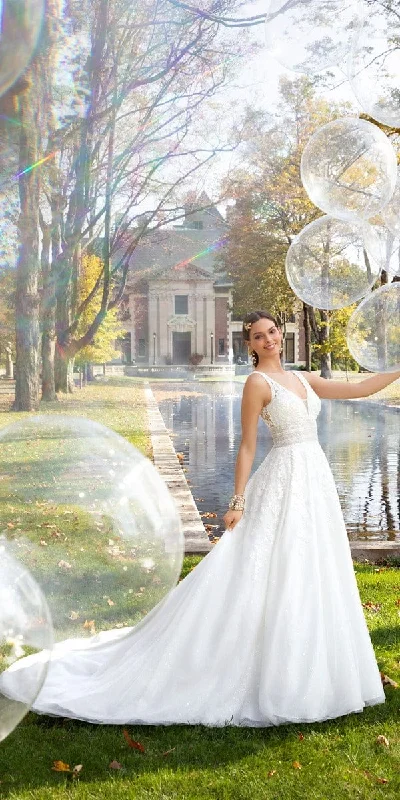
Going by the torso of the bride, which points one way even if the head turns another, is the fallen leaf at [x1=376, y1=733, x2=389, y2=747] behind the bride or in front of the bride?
in front

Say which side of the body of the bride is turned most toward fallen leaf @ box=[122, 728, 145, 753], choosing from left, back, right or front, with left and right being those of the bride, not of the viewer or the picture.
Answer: right

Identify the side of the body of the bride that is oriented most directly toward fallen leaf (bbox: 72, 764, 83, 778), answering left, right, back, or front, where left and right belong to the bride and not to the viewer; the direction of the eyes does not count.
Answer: right

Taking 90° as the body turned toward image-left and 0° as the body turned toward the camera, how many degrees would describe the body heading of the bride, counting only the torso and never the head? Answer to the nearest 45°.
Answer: approximately 315°

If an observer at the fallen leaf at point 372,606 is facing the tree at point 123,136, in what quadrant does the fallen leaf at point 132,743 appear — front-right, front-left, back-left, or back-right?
back-left

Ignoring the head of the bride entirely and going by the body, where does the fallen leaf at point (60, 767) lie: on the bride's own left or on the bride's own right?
on the bride's own right

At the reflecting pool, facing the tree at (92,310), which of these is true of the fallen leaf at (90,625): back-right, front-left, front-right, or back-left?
back-left
